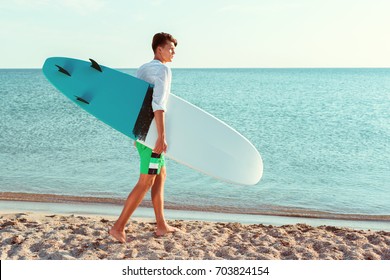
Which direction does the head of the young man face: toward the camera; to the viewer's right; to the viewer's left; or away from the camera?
to the viewer's right

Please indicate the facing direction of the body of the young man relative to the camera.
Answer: to the viewer's right
